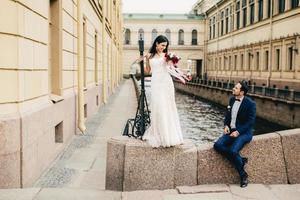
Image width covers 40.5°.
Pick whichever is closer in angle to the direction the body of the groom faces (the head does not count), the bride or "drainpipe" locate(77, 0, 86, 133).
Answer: the bride

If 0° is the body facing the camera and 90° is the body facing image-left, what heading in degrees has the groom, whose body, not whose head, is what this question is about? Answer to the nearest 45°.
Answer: approximately 45°

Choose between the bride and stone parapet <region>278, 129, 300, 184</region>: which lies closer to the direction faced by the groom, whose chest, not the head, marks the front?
the bride

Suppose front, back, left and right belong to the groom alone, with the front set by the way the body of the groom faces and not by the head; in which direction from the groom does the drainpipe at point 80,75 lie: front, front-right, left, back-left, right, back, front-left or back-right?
right

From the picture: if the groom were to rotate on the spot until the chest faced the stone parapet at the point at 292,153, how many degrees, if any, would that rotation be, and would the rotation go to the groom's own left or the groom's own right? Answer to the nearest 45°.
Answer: approximately 135° to the groom's own left

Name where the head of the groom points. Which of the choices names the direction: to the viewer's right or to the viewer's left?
to the viewer's left

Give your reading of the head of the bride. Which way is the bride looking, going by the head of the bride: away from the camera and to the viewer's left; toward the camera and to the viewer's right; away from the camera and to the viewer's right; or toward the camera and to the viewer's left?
toward the camera and to the viewer's right

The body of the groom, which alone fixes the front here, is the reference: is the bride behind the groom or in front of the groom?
in front
